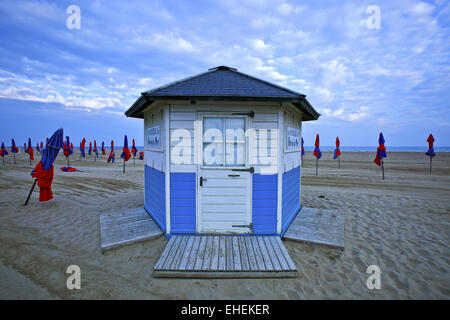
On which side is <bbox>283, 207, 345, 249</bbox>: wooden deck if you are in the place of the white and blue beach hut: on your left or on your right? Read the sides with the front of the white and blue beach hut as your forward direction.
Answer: on your left

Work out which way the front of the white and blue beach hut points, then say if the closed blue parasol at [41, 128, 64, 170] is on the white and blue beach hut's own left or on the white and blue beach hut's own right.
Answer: on the white and blue beach hut's own right

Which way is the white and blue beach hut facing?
toward the camera

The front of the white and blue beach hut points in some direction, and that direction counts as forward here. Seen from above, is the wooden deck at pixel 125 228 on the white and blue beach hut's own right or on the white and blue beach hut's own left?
on the white and blue beach hut's own right

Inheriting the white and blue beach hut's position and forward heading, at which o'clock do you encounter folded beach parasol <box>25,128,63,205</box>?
The folded beach parasol is roughly at 4 o'clock from the white and blue beach hut.
